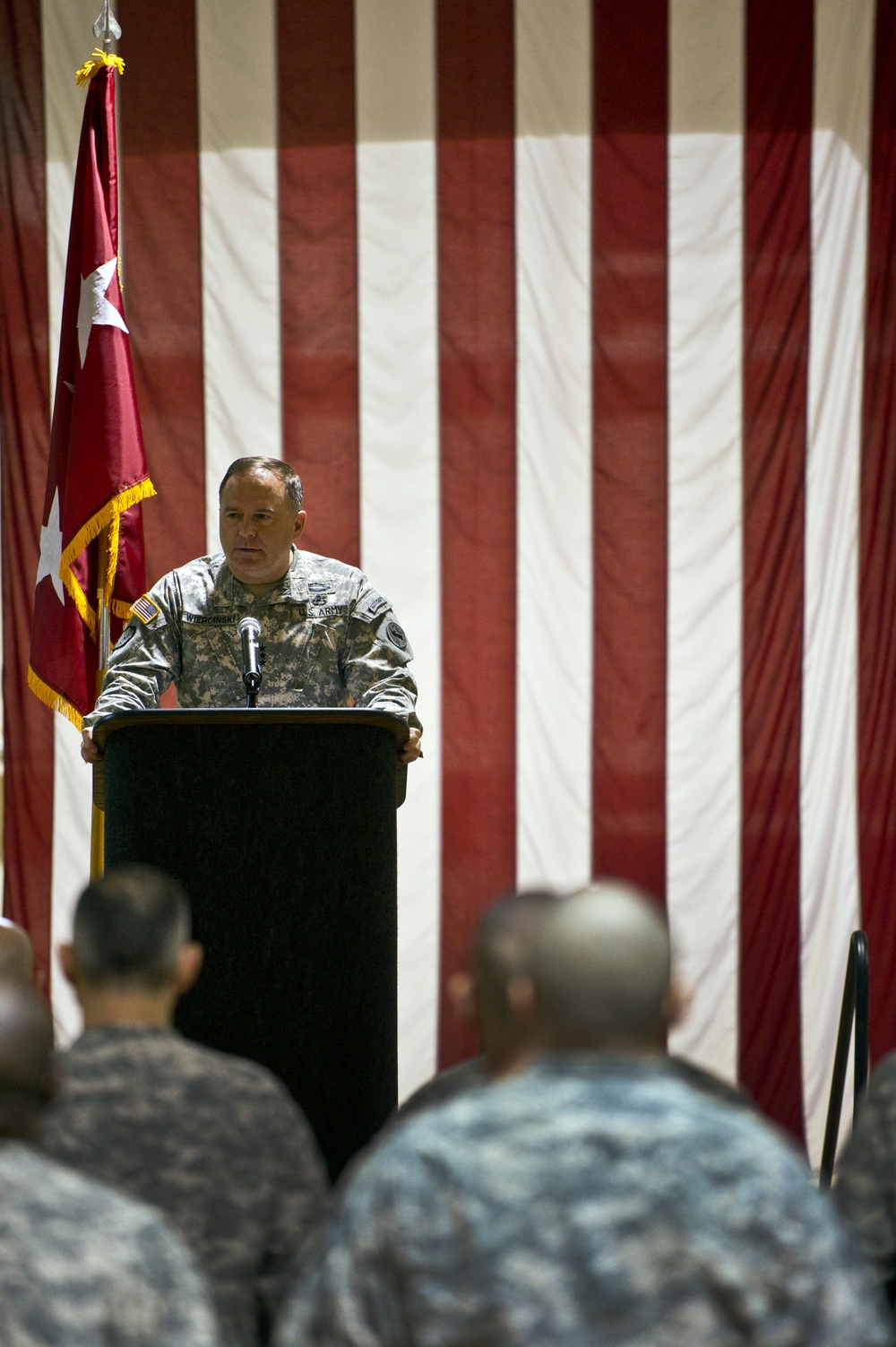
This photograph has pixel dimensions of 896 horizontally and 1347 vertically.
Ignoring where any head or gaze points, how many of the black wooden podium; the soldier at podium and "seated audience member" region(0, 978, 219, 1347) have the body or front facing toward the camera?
2

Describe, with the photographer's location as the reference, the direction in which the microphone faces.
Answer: facing away from the viewer

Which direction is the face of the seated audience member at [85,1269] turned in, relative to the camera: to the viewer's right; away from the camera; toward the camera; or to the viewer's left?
away from the camera

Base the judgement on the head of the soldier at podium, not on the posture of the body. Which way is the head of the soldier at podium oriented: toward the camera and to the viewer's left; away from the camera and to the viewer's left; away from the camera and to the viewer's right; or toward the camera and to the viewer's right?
toward the camera and to the viewer's left

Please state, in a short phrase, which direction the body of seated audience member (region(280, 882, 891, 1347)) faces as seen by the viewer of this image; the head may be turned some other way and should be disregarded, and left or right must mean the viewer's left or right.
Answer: facing away from the viewer

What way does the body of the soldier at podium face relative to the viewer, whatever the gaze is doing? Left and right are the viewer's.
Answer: facing the viewer

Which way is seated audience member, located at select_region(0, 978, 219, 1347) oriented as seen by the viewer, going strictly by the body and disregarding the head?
away from the camera

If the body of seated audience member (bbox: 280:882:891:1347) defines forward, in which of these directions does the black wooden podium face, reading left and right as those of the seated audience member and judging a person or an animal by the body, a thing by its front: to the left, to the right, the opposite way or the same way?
the opposite way

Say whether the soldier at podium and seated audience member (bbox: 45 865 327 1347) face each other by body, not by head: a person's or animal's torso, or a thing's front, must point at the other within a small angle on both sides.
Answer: yes

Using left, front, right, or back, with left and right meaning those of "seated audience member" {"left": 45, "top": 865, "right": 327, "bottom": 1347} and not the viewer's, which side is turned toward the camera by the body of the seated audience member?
back

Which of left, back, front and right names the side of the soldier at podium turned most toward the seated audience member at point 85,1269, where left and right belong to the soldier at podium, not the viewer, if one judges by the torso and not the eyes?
front

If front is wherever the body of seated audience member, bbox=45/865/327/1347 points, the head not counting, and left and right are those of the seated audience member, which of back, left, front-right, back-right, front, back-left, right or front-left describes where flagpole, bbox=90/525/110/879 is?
front

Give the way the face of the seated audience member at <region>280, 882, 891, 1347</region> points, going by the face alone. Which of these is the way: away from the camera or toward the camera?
away from the camera

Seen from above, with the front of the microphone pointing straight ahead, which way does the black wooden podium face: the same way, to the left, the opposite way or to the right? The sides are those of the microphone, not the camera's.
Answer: the opposite way

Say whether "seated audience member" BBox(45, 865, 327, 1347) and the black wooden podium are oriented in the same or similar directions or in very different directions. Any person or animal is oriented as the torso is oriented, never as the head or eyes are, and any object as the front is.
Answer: very different directions

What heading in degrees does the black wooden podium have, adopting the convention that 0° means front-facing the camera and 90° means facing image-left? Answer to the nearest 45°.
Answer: approximately 0°

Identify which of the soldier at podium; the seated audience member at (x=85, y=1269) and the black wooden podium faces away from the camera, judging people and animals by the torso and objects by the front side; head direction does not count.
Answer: the seated audience member

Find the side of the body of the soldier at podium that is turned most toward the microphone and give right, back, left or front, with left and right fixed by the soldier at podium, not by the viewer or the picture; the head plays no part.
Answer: front
